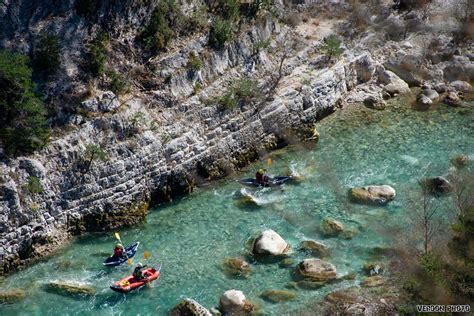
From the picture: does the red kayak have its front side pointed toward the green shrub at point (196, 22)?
no

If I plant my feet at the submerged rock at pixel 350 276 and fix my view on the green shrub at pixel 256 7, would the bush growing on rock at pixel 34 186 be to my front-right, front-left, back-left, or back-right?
front-left

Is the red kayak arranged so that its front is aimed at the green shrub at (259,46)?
no

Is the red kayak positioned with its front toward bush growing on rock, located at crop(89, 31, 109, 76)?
no
